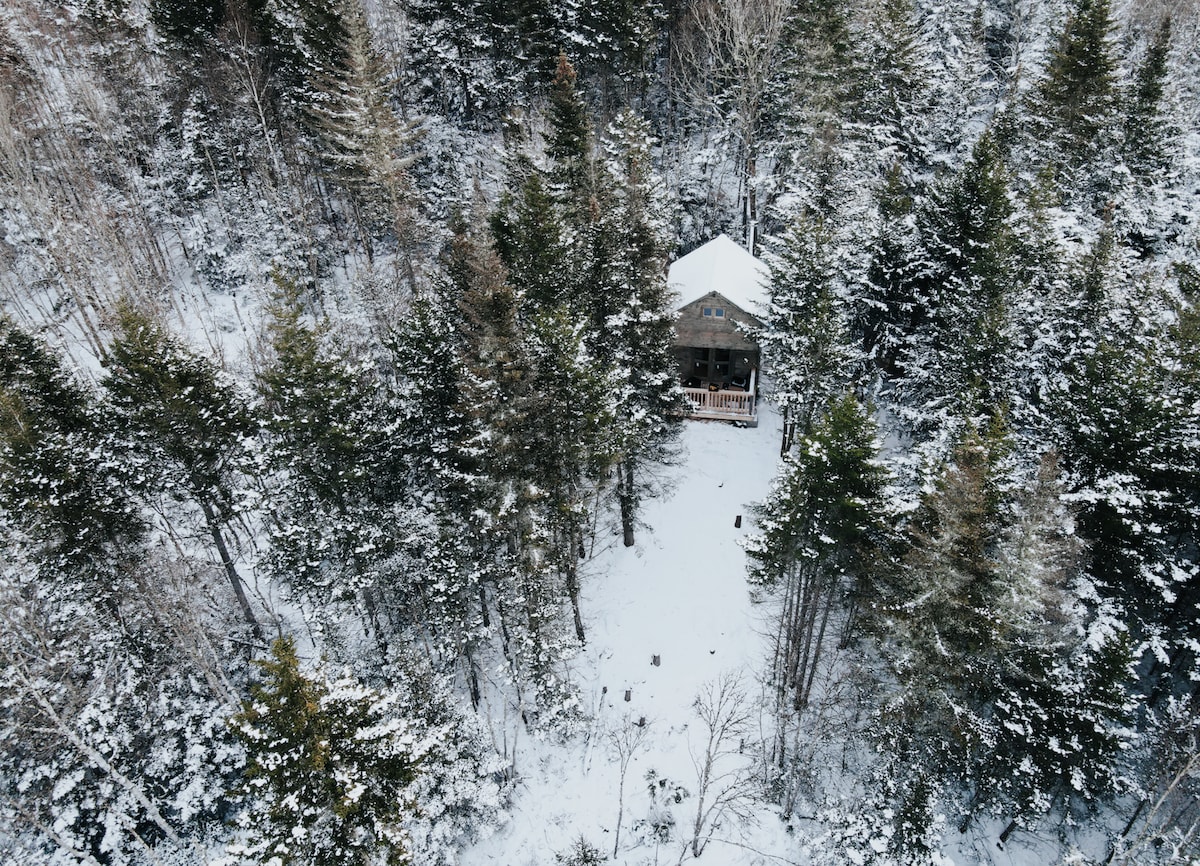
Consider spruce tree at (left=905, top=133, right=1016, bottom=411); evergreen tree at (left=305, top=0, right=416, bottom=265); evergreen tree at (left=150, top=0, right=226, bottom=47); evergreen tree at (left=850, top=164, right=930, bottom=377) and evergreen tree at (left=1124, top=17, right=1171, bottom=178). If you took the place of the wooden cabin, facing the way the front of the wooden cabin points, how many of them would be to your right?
2

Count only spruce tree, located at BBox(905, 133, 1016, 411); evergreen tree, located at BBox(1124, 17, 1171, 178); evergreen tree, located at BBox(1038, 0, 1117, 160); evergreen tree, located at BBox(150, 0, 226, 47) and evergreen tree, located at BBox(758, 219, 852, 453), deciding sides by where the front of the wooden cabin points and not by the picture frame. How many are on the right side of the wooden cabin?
1

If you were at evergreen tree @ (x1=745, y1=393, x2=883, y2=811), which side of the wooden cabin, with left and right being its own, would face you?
front

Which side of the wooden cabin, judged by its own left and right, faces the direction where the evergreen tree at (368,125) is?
right

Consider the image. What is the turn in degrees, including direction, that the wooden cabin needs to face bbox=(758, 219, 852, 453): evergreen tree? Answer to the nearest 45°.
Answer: approximately 45° to its left

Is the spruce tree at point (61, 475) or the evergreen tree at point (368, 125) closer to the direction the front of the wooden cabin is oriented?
the spruce tree

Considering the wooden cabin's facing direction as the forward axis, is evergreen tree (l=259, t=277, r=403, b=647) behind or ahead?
ahead

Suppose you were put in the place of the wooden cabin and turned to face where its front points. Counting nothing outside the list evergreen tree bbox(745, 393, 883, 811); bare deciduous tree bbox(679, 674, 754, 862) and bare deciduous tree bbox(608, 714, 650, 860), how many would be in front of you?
3

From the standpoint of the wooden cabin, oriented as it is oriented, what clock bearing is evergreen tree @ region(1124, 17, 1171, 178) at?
The evergreen tree is roughly at 8 o'clock from the wooden cabin.

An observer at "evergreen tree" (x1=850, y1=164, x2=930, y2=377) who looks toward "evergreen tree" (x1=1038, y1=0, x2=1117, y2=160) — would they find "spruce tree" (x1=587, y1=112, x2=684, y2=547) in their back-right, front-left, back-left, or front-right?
back-left

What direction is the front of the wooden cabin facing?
toward the camera

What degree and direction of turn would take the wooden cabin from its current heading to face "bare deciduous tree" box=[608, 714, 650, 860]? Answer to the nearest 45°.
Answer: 0° — it already faces it

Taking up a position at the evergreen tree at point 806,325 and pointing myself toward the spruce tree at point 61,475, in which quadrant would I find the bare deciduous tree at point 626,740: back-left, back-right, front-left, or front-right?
front-left

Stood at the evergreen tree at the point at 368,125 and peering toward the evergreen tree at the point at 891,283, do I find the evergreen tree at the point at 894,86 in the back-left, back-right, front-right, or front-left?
front-left

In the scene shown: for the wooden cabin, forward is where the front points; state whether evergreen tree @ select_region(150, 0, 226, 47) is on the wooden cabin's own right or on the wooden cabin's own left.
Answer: on the wooden cabin's own right

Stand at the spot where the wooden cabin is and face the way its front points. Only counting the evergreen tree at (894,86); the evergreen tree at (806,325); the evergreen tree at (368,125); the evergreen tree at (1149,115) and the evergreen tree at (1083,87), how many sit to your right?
1

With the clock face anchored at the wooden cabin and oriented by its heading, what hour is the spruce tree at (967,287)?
The spruce tree is roughly at 10 o'clock from the wooden cabin.

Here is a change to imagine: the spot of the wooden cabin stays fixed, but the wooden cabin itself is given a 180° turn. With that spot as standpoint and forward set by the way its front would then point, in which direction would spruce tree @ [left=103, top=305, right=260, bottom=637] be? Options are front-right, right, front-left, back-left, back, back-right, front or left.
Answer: back-left
